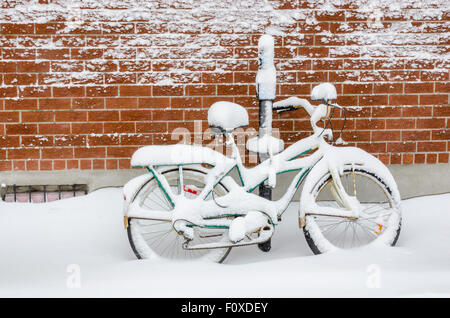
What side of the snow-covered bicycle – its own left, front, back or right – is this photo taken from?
right
